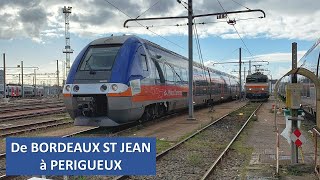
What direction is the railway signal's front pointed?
toward the camera
